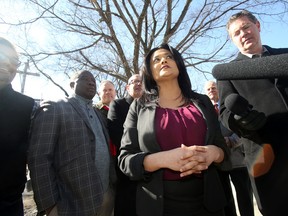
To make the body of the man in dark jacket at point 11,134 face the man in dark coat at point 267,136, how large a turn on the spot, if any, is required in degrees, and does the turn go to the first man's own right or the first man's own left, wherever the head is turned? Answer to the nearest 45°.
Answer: approximately 45° to the first man's own left

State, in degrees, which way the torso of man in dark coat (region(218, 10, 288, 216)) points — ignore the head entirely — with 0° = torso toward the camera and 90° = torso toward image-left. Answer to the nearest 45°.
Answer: approximately 0°

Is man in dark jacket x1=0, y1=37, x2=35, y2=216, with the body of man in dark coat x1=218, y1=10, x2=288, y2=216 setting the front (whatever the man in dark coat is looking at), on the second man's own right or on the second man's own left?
on the second man's own right

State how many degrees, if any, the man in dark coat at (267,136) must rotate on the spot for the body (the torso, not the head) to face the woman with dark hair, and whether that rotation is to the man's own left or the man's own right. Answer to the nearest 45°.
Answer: approximately 90° to the man's own right

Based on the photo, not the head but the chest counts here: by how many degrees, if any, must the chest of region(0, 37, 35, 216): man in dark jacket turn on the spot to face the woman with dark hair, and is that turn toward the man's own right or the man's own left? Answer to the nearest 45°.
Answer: approximately 45° to the man's own left

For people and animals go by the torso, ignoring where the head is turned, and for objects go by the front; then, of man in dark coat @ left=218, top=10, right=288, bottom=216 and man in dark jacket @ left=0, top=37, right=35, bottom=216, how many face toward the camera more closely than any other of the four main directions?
2

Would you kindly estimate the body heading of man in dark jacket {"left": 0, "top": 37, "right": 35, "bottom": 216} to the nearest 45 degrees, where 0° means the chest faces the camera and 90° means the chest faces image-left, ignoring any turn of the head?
approximately 0°
